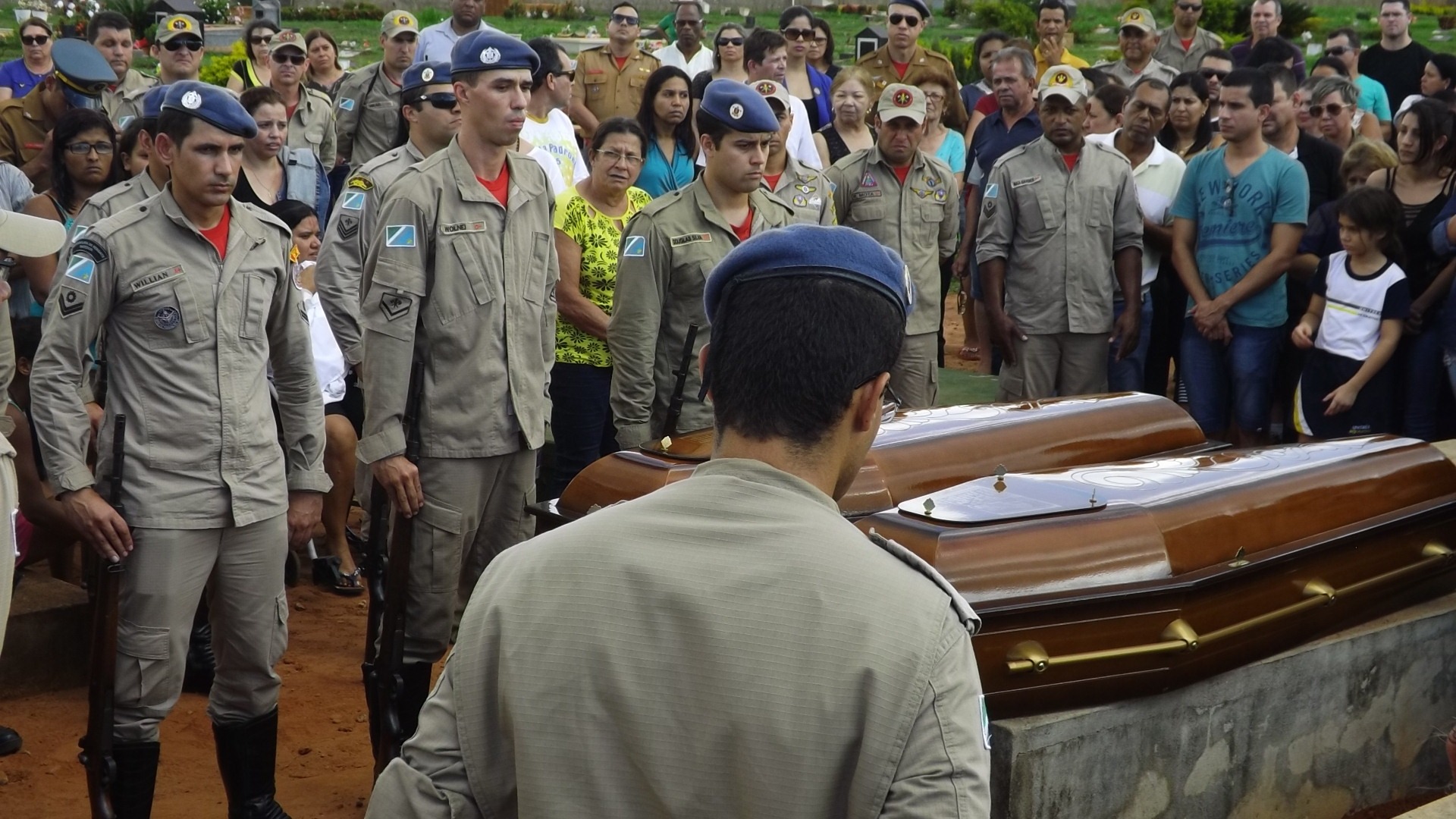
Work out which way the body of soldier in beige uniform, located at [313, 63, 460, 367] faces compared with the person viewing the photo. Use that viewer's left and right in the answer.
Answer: facing the viewer and to the right of the viewer

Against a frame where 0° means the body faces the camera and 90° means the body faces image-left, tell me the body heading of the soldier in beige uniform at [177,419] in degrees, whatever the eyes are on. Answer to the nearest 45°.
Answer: approximately 315°

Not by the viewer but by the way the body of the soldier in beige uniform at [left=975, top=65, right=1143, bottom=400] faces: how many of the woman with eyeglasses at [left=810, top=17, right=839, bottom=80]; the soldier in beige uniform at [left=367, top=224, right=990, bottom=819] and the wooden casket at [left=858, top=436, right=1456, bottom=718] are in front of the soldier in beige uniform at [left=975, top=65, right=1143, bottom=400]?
2

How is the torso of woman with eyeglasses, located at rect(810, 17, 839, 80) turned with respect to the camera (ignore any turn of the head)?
toward the camera

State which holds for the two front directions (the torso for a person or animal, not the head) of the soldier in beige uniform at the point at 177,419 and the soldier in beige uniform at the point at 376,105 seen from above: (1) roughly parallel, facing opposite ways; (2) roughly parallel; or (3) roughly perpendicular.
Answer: roughly parallel

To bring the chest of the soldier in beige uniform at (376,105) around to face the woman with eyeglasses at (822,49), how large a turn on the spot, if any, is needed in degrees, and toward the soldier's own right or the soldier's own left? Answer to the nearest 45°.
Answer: approximately 90° to the soldier's own left

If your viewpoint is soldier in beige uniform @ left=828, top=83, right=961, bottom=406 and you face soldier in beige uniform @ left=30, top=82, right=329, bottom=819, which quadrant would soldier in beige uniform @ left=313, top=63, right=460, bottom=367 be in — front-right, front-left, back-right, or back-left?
front-right

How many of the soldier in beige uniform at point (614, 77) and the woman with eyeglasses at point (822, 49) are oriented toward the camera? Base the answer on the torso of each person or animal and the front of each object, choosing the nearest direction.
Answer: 2

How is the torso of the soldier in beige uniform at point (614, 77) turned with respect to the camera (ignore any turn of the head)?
toward the camera

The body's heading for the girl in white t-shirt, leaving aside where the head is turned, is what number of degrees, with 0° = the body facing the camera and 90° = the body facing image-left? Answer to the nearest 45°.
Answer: approximately 45°

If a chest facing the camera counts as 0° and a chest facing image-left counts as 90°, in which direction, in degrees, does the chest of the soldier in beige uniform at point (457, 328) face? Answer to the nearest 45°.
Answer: approximately 315°

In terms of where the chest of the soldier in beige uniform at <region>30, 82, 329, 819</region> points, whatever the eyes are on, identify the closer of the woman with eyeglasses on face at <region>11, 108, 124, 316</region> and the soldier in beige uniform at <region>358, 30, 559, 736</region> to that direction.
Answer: the soldier in beige uniform

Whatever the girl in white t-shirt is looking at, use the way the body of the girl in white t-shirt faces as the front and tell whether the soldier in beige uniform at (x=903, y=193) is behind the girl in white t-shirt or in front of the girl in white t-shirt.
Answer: in front

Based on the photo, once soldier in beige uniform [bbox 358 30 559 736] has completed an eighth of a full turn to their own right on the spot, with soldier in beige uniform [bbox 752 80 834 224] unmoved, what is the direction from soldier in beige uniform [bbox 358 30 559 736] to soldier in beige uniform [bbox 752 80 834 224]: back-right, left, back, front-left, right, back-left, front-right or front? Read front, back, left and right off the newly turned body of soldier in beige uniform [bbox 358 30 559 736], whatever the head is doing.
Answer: back-left

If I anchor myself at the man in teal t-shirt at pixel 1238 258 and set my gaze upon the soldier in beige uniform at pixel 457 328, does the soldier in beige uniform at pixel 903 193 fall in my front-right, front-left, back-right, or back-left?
front-right

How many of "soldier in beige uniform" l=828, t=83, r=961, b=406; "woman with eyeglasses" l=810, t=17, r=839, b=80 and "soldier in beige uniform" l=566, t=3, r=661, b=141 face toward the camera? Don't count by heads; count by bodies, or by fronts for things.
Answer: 3

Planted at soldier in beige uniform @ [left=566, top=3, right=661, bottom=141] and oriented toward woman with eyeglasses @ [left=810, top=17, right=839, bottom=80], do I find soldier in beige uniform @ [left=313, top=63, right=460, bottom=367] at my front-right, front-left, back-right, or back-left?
back-right
